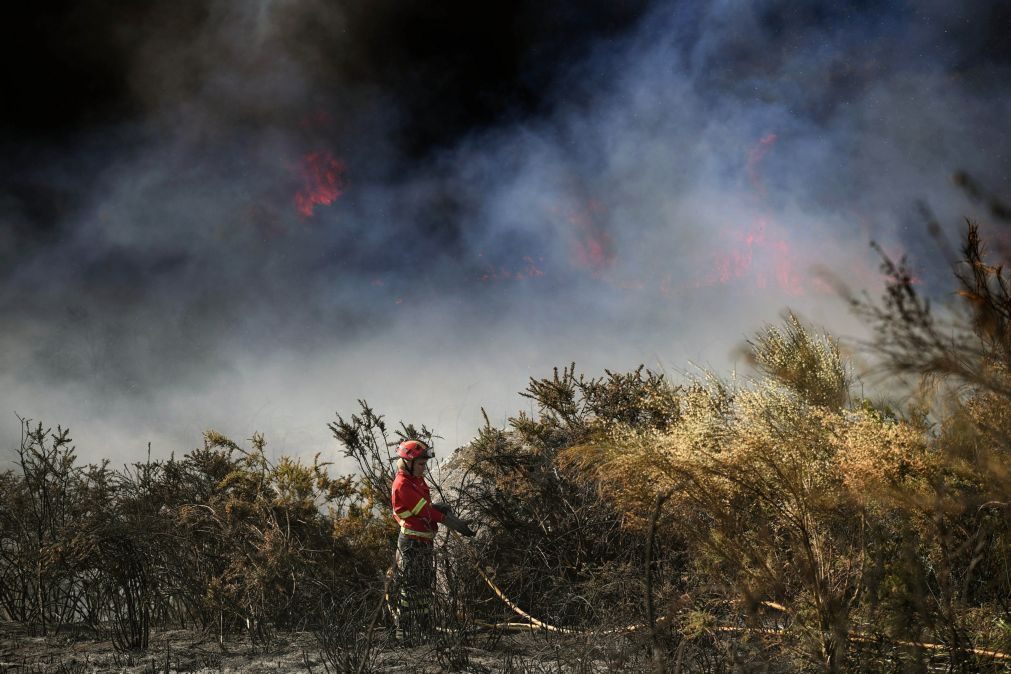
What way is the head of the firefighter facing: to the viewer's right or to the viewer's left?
to the viewer's right

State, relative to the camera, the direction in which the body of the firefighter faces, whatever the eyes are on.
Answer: to the viewer's right
